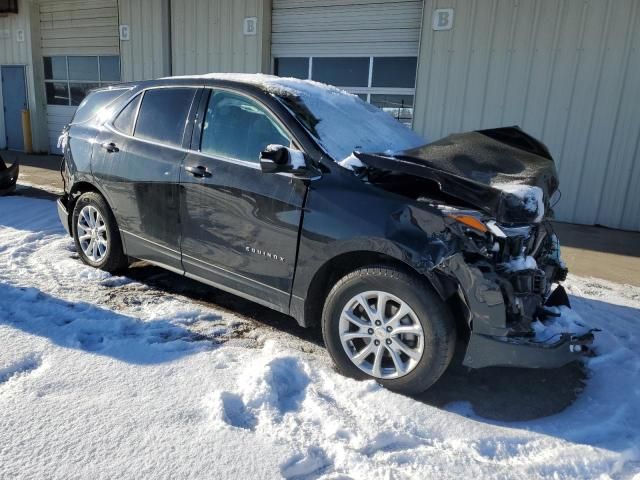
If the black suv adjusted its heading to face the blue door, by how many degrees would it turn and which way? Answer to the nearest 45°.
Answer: approximately 180°

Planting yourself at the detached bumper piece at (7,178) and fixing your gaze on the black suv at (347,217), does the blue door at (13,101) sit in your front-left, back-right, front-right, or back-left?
back-left

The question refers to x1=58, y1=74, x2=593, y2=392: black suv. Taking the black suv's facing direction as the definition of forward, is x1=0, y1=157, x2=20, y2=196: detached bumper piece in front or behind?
behind

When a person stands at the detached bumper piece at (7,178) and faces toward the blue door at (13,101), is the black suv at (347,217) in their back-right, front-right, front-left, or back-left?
back-right

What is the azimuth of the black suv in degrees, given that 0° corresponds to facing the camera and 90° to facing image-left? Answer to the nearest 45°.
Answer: approximately 315°
